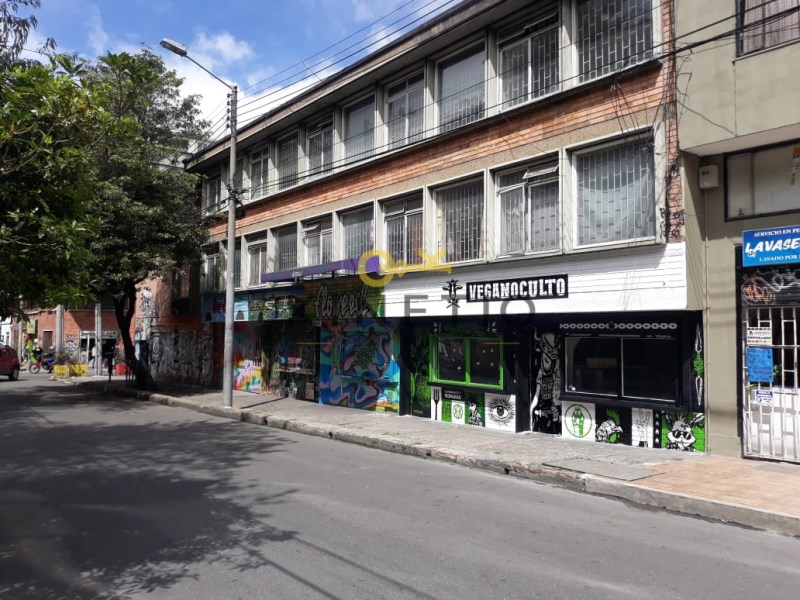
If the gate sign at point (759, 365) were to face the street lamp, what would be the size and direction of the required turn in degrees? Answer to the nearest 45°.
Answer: approximately 90° to its right

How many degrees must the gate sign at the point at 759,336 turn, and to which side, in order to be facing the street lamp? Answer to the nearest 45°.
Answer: approximately 90° to its right

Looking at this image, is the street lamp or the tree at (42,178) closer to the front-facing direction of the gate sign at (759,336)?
the tree

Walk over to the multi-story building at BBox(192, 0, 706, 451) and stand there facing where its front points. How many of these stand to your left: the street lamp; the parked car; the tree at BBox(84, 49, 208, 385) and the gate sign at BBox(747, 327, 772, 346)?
1

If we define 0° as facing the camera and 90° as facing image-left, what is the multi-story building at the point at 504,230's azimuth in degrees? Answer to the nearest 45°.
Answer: approximately 45°

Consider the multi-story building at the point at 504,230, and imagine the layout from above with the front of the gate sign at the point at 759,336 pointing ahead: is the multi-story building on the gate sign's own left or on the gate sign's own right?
on the gate sign's own right

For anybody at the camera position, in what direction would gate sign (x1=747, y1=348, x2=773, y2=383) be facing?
facing the viewer

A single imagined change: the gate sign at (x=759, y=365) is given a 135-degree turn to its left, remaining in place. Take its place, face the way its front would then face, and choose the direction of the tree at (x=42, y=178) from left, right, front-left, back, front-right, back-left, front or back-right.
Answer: back

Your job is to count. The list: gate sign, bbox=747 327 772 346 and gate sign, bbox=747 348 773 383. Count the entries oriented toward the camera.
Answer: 2

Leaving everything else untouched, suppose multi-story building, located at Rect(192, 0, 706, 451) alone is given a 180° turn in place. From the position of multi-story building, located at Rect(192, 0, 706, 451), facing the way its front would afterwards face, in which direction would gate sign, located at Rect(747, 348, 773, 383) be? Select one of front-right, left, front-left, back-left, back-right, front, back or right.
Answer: right

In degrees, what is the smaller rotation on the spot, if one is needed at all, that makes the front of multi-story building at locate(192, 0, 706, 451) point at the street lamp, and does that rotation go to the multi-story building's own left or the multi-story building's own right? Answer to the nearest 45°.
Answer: approximately 90° to the multi-story building's own right

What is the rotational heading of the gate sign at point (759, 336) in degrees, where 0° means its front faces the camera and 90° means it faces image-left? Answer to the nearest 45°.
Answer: approximately 0°

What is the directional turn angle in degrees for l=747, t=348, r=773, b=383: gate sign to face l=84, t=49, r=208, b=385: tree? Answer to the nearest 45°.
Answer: approximately 90° to its right
